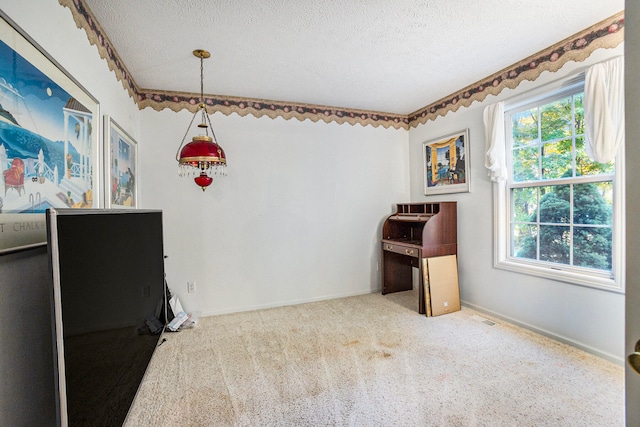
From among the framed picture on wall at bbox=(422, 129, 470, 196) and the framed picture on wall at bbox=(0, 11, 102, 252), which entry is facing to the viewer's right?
the framed picture on wall at bbox=(0, 11, 102, 252)

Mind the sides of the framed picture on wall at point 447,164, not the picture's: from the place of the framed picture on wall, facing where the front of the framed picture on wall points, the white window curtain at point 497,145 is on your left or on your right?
on your left

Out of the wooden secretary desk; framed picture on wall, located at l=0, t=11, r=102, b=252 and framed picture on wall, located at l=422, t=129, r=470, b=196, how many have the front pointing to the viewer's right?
1

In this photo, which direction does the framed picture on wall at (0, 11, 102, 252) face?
to the viewer's right

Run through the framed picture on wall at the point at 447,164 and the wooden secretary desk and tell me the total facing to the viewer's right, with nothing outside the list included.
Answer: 0

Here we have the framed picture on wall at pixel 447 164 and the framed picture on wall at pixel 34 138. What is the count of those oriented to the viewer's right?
1

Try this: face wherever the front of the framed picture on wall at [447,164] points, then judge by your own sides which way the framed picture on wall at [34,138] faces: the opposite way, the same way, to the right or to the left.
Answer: the opposite way

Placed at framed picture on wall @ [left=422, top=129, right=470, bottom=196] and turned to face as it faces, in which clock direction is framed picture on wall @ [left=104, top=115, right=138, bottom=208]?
framed picture on wall @ [left=104, top=115, right=138, bottom=208] is roughly at 12 o'clock from framed picture on wall @ [left=422, top=129, right=470, bottom=196].

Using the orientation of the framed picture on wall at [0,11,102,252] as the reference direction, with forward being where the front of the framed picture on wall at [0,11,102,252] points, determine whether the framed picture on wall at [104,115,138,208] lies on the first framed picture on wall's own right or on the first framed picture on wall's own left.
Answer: on the first framed picture on wall's own left
